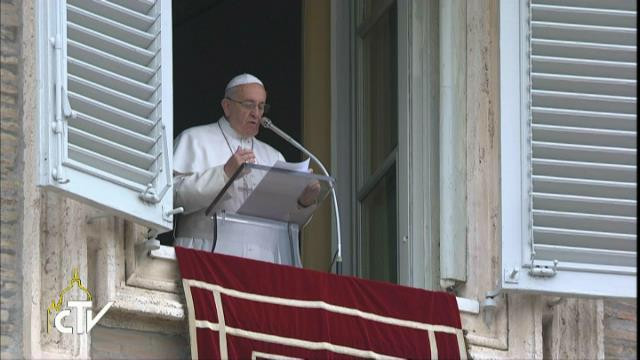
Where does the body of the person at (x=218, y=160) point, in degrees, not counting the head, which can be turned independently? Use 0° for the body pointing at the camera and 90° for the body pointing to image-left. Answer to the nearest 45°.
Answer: approximately 315°
